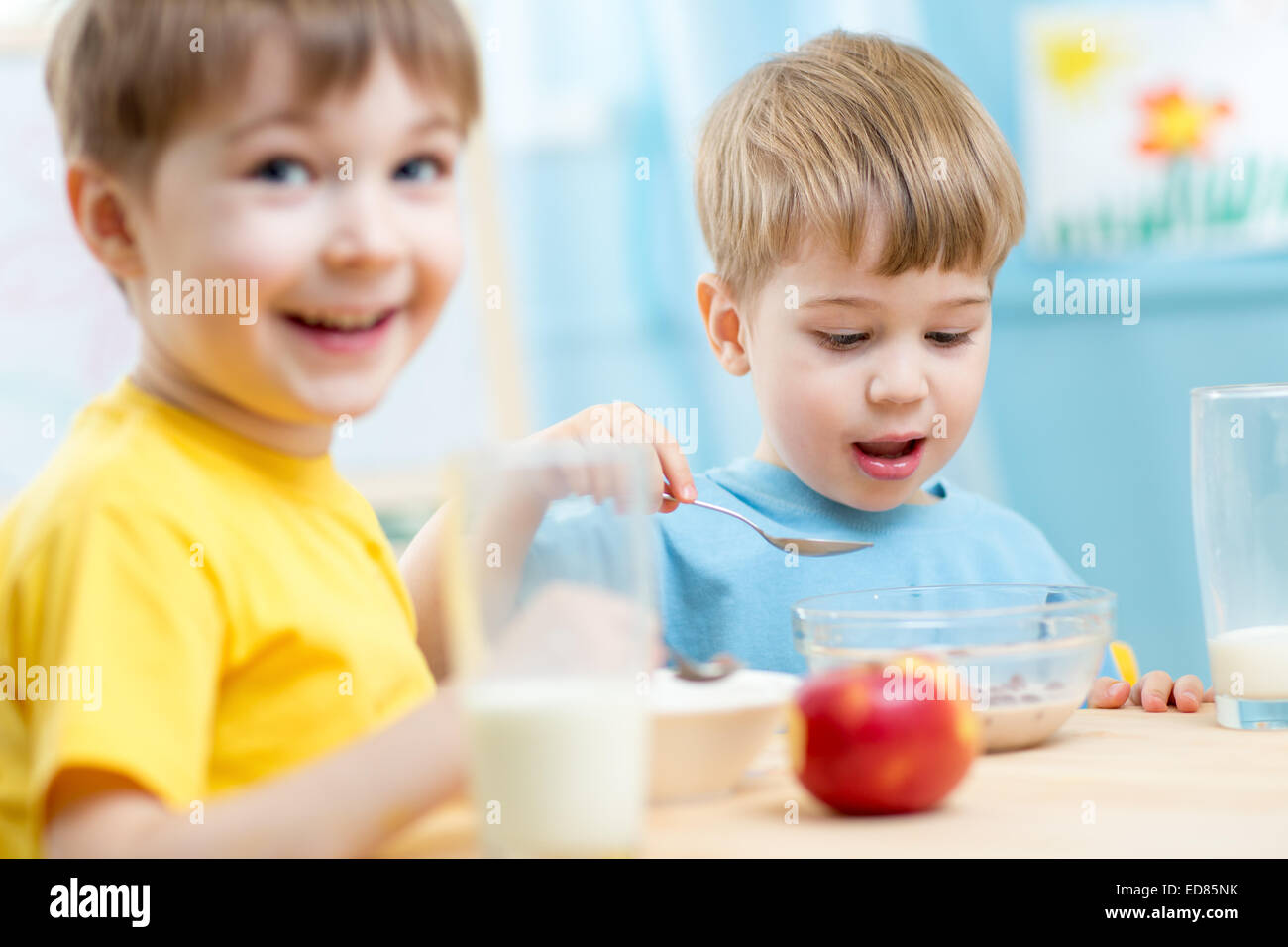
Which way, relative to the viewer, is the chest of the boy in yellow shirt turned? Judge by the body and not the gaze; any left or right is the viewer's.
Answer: facing the viewer and to the right of the viewer

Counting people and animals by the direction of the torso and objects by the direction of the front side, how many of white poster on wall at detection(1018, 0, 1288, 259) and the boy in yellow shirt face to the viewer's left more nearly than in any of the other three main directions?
0

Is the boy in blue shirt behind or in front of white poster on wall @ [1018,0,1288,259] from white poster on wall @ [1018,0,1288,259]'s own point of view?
in front

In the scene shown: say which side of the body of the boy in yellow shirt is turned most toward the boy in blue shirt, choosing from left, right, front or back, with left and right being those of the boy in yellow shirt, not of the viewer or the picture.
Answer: left

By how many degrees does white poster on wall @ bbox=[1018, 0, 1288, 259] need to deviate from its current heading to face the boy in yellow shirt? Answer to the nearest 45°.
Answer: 0° — it already faces them

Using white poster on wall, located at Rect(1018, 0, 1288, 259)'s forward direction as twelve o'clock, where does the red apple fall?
The red apple is roughly at 12 o'clock from the white poster on wall.

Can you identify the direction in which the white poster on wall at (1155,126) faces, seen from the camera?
facing the viewer

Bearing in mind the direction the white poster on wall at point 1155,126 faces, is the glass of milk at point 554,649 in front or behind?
in front
